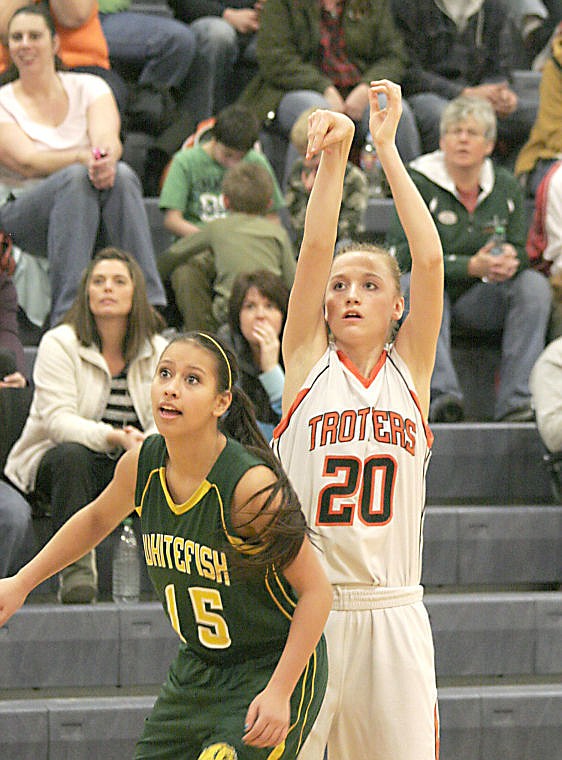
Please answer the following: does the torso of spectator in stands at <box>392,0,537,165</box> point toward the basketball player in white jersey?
yes

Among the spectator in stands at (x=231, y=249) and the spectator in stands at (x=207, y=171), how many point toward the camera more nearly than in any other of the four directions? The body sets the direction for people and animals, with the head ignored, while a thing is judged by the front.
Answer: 1

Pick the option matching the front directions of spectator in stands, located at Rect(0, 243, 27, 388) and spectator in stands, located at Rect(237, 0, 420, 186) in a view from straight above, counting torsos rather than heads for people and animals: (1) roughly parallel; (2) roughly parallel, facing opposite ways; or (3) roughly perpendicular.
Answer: roughly parallel

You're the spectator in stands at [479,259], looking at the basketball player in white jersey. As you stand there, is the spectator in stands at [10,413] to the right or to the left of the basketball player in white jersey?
right

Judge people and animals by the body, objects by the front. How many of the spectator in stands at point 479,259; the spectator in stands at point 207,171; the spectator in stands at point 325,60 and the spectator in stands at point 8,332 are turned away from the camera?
0

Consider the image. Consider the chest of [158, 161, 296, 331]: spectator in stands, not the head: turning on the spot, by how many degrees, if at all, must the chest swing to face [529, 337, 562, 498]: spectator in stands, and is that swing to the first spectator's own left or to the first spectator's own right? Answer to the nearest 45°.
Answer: approximately 90° to the first spectator's own right

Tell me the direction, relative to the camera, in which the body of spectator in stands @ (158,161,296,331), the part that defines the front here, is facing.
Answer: away from the camera

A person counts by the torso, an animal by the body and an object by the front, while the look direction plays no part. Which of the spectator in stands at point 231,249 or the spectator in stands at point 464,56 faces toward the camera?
the spectator in stands at point 464,56

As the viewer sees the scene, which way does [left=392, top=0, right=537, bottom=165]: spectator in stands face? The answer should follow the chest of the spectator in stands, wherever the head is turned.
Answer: toward the camera

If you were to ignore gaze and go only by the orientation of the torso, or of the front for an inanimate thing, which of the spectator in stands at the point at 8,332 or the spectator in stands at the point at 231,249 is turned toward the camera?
the spectator in stands at the point at 8,332

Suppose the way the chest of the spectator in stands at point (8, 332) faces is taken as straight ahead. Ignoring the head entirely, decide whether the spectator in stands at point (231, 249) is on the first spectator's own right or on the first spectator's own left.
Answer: on the first spectator's own left

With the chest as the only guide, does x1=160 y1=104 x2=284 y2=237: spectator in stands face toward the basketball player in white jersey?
yes

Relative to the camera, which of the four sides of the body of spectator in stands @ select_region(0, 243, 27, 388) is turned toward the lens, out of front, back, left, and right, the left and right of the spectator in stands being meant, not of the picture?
front

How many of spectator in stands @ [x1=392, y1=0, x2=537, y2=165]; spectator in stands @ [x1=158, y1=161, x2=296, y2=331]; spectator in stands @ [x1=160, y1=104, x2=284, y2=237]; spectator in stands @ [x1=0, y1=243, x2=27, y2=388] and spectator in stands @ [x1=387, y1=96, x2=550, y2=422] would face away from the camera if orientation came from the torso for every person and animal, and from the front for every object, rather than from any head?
1

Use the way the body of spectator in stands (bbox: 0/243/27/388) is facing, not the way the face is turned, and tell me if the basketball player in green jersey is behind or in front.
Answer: in front
